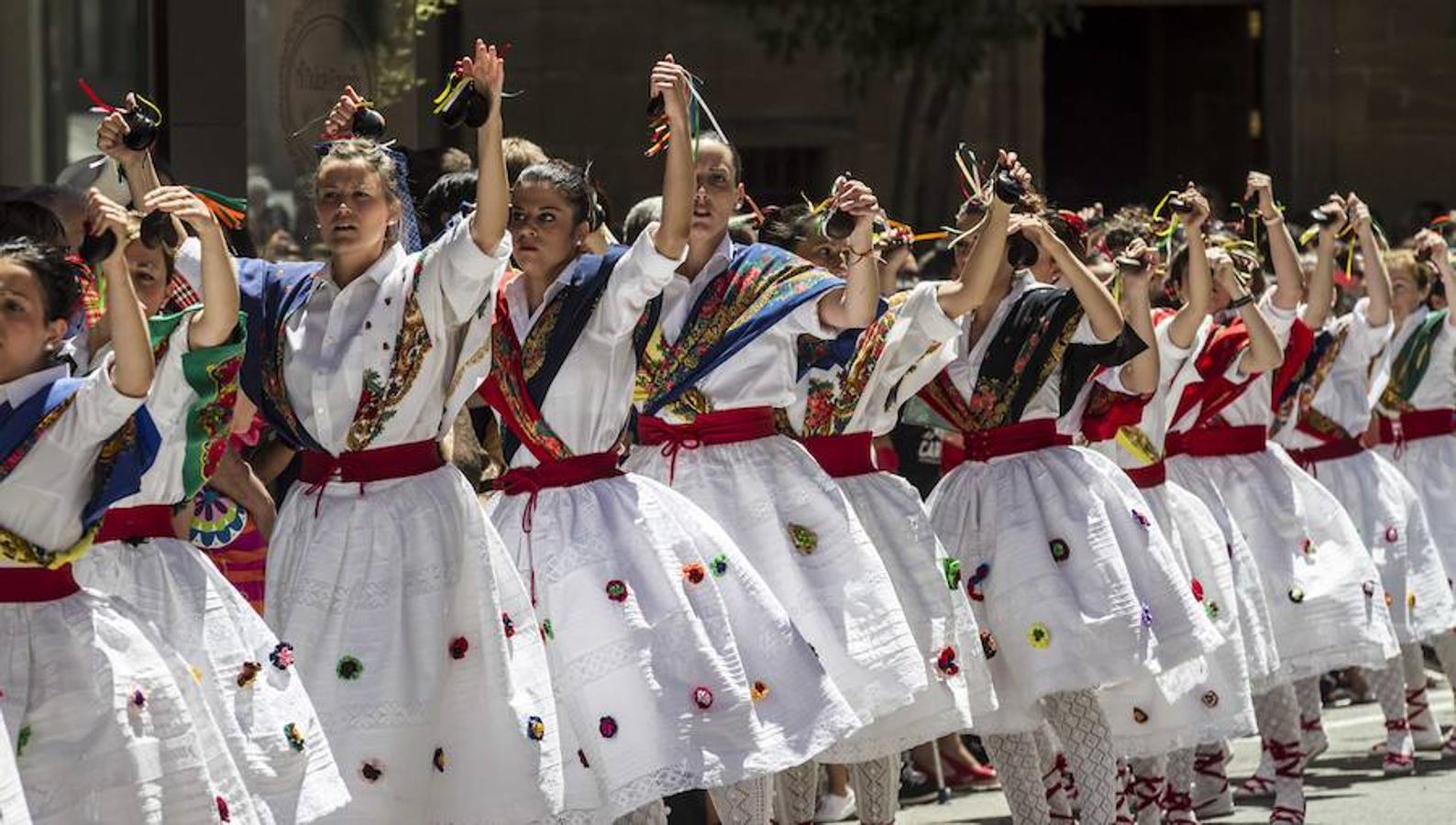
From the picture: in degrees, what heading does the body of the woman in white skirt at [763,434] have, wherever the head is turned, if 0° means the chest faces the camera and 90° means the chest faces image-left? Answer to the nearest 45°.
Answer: approximately 45°

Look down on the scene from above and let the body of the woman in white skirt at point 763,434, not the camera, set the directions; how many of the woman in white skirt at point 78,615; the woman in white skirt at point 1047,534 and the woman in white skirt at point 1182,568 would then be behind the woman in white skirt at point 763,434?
2

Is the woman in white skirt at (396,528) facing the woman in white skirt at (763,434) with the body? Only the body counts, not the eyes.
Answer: no

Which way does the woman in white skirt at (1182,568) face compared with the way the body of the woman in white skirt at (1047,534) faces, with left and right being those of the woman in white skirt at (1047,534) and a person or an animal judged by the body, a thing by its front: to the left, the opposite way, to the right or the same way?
the same way

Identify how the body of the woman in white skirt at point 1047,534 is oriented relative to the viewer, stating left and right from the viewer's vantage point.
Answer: facing the viewer and to the left of the viewer

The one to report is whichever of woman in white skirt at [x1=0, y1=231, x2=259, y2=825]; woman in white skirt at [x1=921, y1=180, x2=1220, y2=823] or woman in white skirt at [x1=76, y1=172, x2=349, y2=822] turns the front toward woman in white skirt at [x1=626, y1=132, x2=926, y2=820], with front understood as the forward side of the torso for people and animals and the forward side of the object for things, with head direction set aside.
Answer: woman in white skirt at [x1=921, y1=180, x2=1220, y2=823]

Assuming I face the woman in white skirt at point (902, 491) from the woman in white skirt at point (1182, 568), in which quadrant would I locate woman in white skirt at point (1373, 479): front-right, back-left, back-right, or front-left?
back-right

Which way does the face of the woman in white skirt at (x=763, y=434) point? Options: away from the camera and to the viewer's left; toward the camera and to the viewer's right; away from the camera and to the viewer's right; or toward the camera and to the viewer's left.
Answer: toward the camera and to the viewer's left

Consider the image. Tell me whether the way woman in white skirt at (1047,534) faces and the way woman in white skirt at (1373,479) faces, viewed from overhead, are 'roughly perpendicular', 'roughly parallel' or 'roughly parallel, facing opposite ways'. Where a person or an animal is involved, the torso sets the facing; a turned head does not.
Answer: roughly parallel

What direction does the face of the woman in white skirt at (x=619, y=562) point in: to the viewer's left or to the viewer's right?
to the viewer's left

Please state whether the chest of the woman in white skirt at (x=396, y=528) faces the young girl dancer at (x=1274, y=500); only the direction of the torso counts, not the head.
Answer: no

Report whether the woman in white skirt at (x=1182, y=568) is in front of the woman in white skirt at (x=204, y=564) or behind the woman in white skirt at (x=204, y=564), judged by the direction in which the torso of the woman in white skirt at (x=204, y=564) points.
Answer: behind

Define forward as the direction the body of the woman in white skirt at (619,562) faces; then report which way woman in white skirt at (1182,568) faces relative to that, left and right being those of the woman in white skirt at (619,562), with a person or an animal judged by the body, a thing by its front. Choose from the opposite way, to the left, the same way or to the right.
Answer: the same way

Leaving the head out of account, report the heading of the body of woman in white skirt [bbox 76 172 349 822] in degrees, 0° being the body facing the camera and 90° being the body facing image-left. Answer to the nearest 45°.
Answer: approximately 45°

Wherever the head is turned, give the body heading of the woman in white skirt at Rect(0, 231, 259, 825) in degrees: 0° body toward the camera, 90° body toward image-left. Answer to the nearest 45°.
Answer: approximately 45°

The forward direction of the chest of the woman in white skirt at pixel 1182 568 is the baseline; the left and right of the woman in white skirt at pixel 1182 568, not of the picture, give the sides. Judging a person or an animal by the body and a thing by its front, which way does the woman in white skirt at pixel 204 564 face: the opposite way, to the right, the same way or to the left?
the same way

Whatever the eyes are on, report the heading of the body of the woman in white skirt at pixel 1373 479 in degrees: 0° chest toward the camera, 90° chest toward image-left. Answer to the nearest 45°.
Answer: approximately 45°
